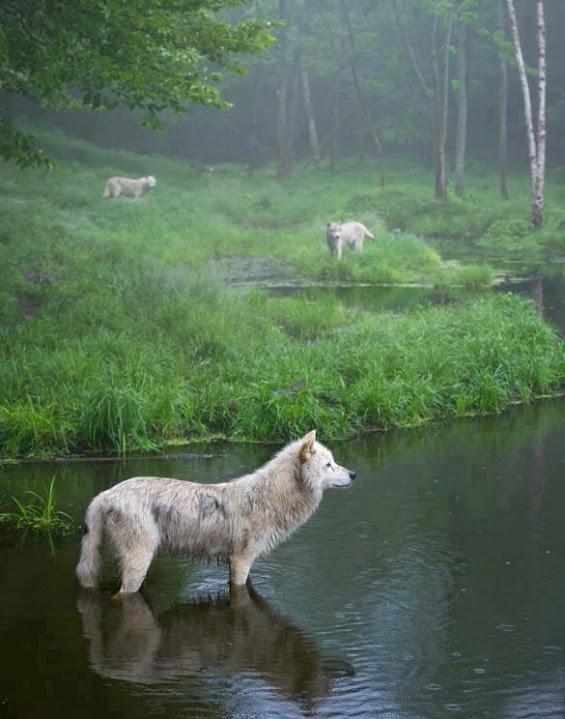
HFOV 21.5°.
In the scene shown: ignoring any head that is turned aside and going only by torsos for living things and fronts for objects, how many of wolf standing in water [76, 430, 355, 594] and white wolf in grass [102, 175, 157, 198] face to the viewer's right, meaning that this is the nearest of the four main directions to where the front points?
2

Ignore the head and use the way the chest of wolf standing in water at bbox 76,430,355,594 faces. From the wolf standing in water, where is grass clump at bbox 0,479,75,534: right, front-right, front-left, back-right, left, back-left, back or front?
back-left

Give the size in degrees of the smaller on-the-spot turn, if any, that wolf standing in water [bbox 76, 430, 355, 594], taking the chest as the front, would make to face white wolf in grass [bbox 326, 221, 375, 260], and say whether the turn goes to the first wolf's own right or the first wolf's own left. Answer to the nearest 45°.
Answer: approximately 90° to the first wolf's own left

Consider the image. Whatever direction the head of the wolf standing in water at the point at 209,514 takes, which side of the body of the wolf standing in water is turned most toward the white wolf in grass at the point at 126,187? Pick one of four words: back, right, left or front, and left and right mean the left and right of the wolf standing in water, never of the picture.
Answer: left

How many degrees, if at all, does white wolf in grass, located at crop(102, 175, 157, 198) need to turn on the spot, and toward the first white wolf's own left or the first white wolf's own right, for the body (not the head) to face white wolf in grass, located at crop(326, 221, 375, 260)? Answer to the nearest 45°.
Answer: approximately 45° to the first white wolf's own right

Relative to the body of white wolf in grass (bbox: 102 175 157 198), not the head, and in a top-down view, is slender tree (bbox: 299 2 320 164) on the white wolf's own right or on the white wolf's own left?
on the white wolf's own left

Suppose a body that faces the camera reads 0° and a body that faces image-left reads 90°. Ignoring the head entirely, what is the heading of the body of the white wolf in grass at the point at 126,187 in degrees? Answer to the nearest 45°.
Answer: approximately 270°

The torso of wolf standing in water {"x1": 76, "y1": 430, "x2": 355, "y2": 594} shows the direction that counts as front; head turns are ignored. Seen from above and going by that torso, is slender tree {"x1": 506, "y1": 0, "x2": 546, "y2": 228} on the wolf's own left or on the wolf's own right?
on the wolf's own left

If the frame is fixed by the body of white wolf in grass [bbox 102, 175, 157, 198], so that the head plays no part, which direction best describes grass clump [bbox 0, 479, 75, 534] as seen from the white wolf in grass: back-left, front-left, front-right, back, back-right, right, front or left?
right

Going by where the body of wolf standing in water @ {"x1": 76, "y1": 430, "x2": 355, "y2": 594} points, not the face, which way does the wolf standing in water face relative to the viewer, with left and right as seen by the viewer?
facing to the right of the viewer

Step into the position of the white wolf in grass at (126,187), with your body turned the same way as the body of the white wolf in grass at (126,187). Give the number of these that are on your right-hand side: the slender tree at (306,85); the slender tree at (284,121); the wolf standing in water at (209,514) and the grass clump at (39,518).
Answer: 2

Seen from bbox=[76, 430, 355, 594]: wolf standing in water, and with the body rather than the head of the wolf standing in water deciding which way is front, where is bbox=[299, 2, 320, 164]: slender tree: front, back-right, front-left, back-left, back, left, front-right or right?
left

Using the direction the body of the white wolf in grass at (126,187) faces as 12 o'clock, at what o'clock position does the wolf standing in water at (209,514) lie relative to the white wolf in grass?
The wolf standing in water is roughly at 3 o'clock from the white wolf in grass.

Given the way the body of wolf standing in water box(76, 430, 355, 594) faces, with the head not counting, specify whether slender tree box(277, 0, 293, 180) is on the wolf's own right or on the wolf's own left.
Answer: on the wolf's own left
